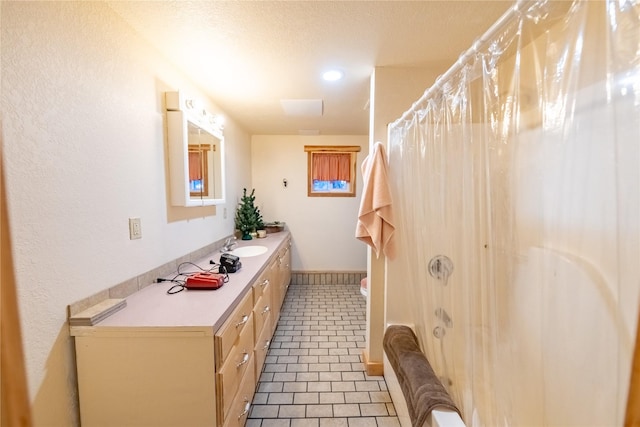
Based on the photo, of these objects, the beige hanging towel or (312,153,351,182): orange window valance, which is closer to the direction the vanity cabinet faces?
the beige hanging towel

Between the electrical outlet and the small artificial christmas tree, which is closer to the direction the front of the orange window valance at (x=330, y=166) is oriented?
the electrical outlet

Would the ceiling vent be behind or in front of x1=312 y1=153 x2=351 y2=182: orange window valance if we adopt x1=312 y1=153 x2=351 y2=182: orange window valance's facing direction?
in front

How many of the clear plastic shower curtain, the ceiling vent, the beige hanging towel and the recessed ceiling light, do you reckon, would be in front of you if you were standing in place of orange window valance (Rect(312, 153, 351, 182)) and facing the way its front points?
4

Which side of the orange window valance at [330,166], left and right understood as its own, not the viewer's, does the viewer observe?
front

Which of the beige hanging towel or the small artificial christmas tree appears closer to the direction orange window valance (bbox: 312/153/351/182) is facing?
the beige hanging towel

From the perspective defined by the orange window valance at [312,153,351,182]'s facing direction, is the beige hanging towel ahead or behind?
ahead

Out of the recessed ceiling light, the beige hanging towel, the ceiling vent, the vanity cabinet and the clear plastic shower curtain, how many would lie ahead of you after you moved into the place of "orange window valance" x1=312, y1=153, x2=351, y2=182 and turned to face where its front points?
5

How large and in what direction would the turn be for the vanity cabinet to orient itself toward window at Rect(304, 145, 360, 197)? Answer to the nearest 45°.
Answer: approximately 45° to its left

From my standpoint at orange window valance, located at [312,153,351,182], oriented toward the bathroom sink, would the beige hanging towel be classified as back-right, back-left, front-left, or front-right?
front-left

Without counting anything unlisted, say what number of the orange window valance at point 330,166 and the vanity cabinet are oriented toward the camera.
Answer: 1

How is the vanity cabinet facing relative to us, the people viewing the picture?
facing to the right of the viewer
